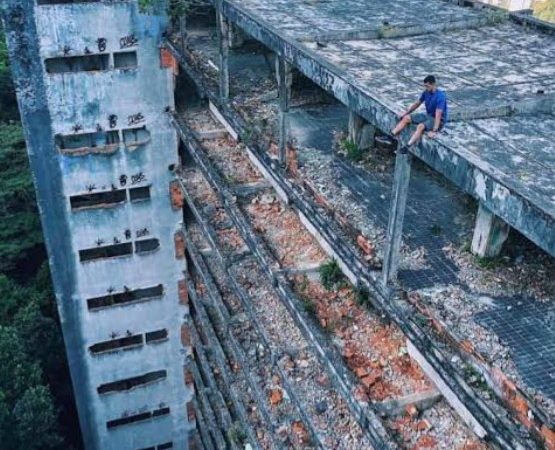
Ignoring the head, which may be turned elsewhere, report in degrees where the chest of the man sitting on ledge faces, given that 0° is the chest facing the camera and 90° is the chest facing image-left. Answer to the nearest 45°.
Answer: approximately 45°

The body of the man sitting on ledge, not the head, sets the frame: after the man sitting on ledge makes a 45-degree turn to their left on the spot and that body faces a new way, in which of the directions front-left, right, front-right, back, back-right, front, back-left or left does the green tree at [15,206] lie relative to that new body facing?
back-right

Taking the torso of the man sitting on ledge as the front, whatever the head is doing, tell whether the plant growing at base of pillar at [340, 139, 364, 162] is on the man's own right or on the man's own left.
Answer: on the man's own right
